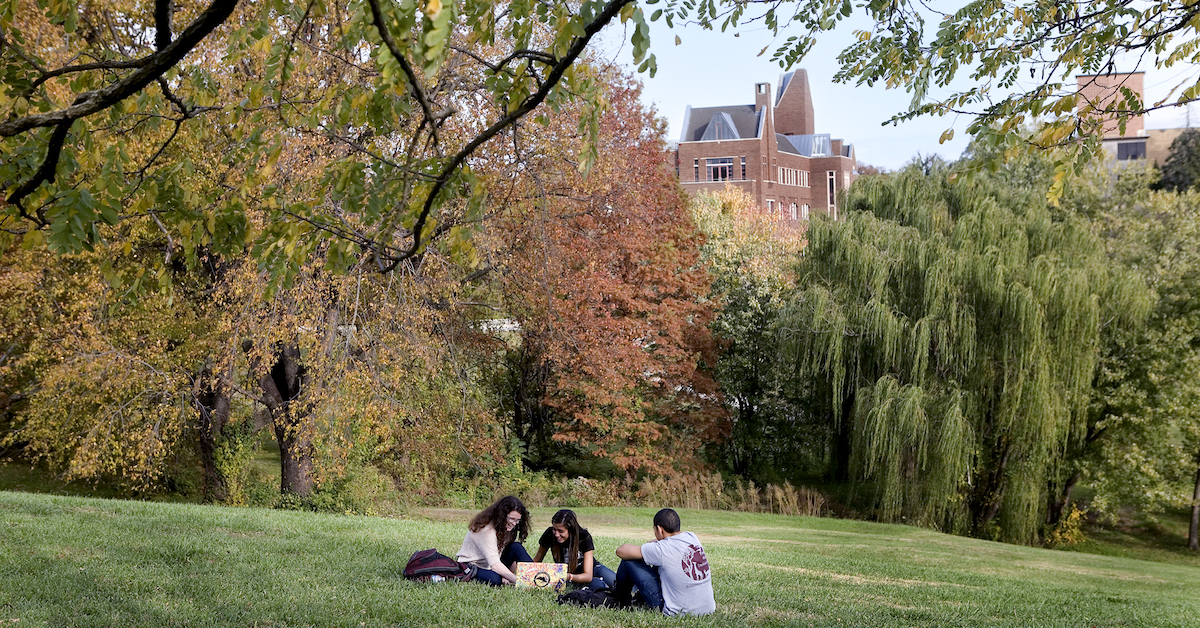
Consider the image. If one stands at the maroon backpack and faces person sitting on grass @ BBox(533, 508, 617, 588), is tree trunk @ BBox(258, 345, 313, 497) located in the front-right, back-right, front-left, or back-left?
back-left

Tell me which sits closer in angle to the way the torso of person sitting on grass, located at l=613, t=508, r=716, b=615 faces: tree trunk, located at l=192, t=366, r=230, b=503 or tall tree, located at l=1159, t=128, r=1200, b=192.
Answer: the tree trunk

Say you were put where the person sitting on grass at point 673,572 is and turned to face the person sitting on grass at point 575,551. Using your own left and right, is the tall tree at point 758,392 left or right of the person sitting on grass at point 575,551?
right

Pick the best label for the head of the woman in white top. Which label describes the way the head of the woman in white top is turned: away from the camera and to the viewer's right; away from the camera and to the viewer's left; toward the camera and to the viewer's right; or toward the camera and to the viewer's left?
toward the camera and to the viewer's right

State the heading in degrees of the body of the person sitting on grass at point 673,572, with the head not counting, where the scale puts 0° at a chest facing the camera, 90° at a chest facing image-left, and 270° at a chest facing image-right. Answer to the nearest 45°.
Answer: approximately 135°

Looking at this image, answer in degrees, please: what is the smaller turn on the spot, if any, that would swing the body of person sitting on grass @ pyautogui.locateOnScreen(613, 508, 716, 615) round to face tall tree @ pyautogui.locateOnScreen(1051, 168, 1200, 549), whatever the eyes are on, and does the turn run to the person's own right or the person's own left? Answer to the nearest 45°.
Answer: approximately 90° to the person's own right

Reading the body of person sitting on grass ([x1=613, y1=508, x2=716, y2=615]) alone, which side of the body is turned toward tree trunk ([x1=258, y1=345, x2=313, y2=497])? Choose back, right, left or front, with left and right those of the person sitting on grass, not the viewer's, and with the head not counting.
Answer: front

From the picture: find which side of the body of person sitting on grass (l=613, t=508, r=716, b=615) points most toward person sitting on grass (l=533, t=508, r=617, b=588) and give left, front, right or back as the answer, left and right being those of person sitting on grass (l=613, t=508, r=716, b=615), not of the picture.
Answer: front

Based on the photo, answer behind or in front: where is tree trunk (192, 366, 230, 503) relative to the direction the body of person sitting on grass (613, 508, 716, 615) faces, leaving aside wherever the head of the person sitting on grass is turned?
in front

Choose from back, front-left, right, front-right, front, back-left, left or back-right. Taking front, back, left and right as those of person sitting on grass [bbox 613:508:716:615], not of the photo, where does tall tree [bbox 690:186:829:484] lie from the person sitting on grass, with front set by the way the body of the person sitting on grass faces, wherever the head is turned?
front-right
